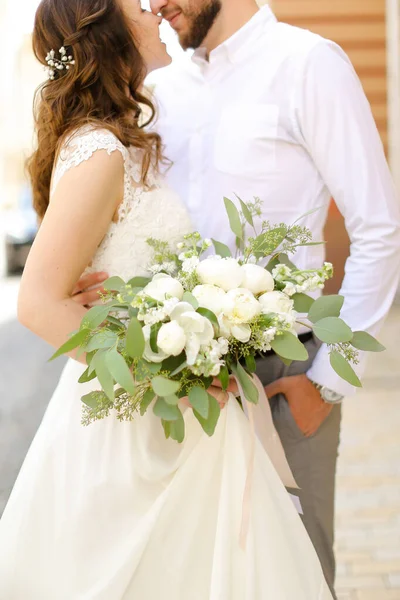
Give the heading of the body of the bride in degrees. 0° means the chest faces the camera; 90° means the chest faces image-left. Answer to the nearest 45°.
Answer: approximately 270°

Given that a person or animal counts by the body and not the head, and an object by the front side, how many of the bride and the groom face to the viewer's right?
1

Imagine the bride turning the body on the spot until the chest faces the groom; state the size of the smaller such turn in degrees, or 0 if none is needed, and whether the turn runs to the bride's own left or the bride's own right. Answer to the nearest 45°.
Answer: approximately 45° to the bride's own left

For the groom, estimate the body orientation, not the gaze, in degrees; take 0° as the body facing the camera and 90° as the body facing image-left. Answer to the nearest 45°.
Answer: approximately 45°

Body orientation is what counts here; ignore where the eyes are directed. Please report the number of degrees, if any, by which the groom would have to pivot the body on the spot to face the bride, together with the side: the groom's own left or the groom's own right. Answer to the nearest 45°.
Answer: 0° — they already face them
